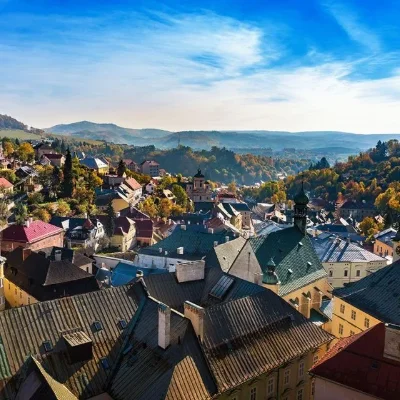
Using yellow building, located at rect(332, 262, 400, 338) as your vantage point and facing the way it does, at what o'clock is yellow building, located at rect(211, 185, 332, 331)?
yellow building, located at rect(211, 185, 332, 331) is roughly at 3 o'clock from yellow building, located at rect(332, 262, 400, 338).

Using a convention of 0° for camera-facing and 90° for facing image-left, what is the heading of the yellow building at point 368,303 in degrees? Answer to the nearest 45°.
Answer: approximately 45°

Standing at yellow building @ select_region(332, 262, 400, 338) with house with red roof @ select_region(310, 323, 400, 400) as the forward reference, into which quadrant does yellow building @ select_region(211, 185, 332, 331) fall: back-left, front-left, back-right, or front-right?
back-right

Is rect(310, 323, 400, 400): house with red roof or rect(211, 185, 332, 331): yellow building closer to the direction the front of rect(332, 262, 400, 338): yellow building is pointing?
the house with red roof

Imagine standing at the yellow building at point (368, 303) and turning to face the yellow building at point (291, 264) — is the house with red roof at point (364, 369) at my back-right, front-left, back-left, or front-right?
back-left

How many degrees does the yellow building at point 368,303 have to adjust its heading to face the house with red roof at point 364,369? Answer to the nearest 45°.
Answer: approximately 45° to its left
